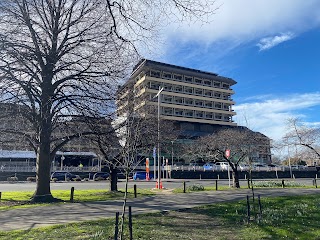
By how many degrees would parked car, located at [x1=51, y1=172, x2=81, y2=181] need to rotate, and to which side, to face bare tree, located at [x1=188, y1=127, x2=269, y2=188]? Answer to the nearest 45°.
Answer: approximately 45° to its right

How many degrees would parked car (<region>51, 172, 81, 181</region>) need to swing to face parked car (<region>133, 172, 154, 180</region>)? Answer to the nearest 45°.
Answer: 0° — it already faces it

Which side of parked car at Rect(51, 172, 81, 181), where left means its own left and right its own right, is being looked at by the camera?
right

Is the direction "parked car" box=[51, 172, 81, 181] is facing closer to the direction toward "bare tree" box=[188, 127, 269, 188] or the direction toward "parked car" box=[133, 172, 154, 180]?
the parked car
